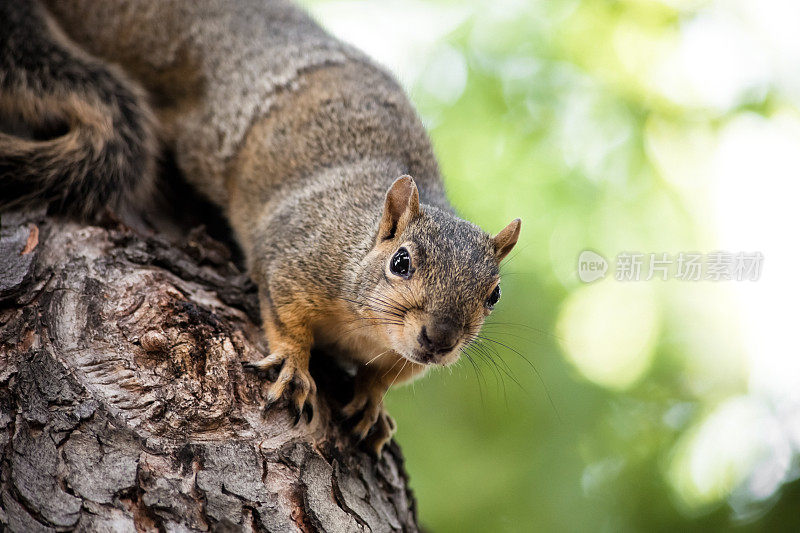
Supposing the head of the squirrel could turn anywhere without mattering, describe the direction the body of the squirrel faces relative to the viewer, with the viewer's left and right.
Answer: facing the viewer and to the right of the viewer
